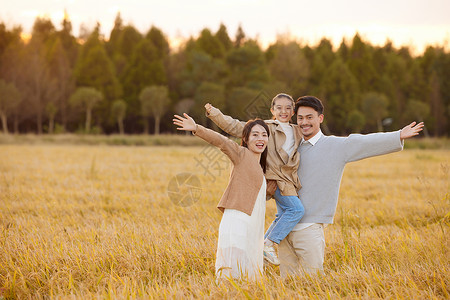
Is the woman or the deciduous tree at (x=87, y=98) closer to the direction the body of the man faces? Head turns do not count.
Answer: the woman

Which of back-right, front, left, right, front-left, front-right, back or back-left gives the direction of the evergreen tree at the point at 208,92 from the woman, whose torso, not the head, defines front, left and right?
back-left

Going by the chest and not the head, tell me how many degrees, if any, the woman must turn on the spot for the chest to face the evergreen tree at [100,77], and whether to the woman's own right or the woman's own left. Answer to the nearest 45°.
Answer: approximately 135° to the woman's own left

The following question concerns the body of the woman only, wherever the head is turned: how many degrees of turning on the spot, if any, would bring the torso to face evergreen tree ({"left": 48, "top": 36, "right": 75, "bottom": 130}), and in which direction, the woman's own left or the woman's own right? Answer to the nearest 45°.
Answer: approximately 135° to the woman's own left

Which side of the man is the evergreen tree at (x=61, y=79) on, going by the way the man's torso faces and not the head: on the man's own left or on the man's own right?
on the man's own right

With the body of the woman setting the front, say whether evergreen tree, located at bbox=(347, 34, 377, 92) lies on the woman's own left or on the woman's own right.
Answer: on the woman's own left

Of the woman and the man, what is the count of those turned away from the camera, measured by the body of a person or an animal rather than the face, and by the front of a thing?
0

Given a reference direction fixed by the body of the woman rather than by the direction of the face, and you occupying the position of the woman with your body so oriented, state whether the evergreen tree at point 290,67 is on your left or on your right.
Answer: on your left

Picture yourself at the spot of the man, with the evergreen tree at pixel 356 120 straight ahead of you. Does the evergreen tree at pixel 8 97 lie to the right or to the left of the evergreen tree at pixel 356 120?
left
